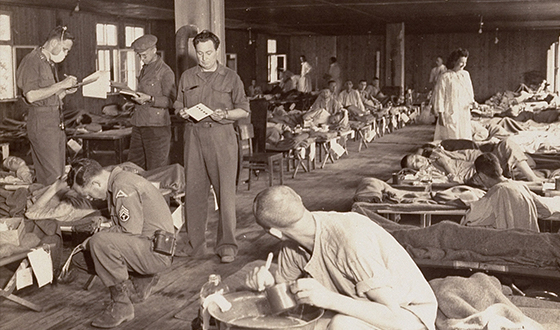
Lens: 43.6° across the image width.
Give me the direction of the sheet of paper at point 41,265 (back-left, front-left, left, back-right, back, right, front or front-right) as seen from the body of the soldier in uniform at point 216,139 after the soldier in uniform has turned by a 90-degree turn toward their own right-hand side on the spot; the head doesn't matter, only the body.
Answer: front-left

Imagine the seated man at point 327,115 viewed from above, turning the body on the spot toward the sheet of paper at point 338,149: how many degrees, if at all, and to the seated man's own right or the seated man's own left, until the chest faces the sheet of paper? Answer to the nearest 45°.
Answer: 0° — they already face it

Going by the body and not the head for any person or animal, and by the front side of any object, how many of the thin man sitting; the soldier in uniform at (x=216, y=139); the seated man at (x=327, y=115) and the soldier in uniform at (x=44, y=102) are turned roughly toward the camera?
2

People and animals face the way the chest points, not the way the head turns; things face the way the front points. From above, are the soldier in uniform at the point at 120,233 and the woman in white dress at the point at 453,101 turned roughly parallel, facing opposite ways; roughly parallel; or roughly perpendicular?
roughly perpendicular

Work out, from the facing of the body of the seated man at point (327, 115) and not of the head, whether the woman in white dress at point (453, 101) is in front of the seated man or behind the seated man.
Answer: in front

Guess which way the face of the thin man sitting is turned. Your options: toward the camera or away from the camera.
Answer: away from the camera

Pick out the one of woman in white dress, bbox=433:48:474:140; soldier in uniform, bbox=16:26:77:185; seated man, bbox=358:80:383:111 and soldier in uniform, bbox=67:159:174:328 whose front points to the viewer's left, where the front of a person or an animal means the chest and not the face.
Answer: soldier in uniform, bbox=67:159:174:328

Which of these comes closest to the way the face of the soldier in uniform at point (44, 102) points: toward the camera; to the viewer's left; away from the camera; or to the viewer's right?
to the viewer's right

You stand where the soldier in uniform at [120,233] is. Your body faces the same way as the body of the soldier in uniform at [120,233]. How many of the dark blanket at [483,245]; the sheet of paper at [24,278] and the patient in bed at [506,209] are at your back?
2

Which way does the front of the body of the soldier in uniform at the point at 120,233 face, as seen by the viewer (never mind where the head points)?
to the viewer's left

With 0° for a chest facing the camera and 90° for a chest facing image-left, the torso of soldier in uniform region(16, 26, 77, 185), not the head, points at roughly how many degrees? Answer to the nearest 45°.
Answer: approximately 270°
